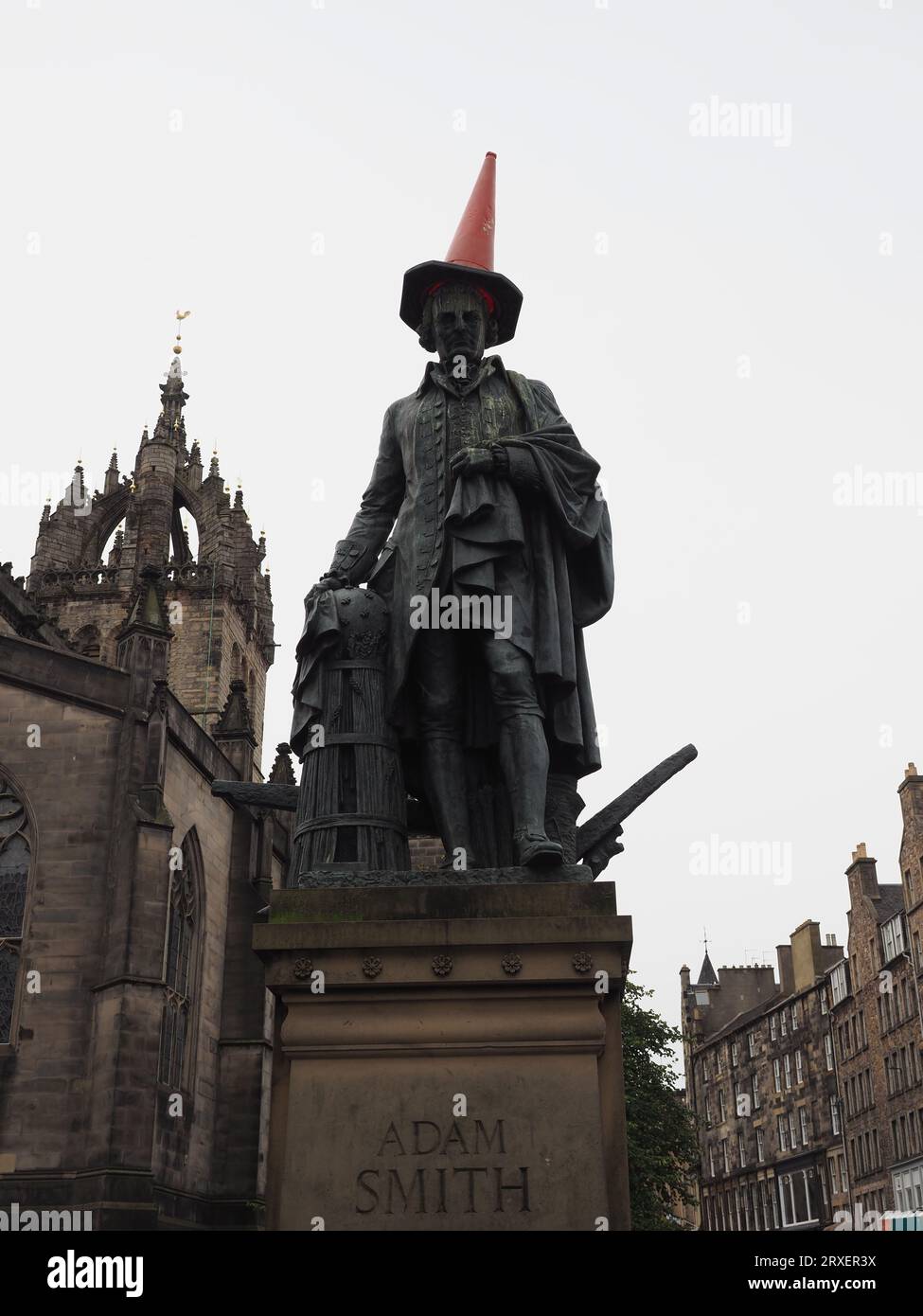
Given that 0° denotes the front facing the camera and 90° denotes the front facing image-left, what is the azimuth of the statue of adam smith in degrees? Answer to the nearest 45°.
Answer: approximately 0°

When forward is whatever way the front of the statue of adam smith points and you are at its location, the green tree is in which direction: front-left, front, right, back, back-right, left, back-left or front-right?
back
